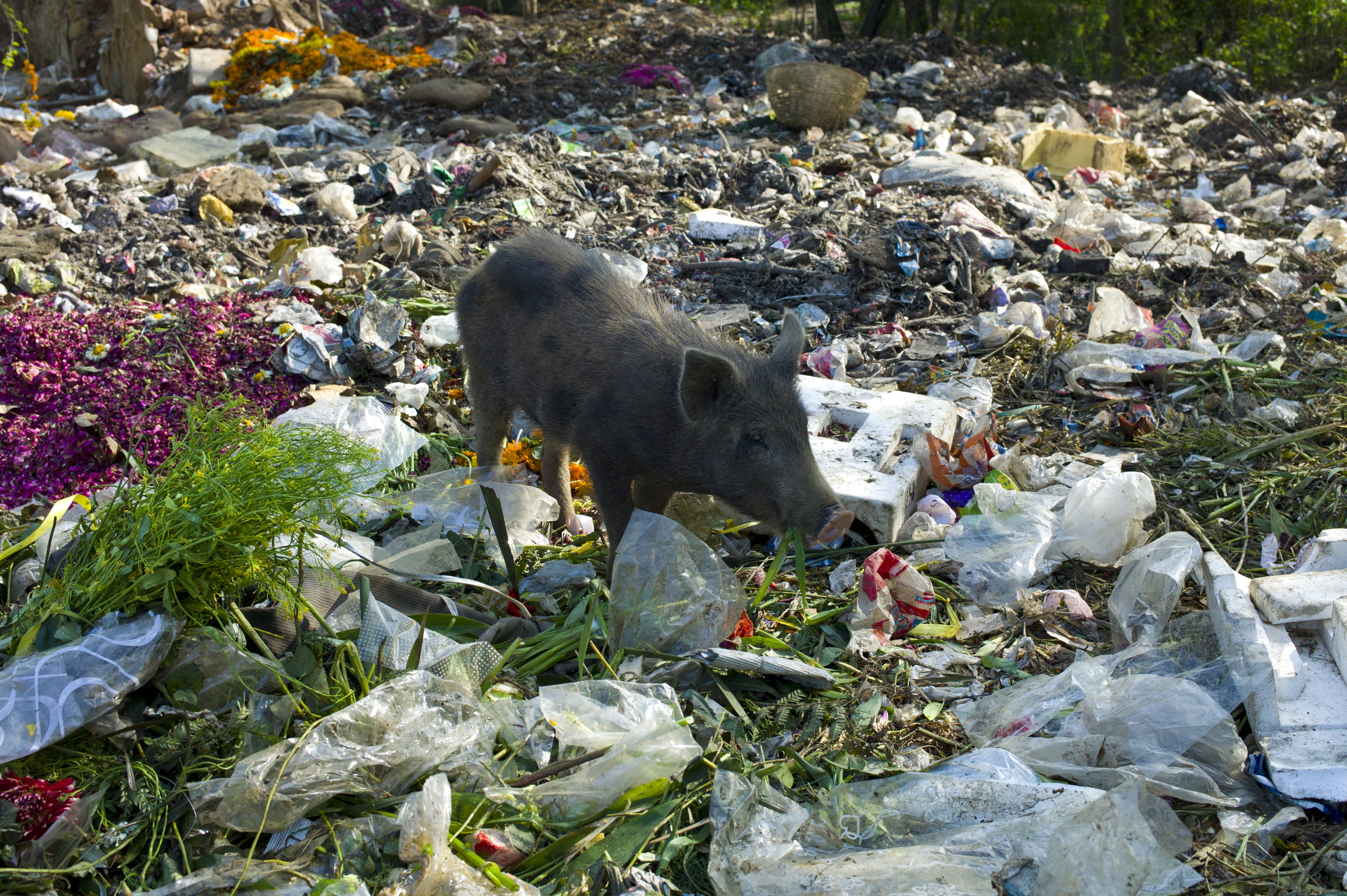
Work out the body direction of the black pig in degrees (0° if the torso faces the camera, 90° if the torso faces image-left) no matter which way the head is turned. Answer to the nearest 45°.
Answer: approximately 315°

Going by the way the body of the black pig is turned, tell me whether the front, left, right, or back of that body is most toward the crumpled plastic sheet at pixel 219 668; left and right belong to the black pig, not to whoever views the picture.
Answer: right

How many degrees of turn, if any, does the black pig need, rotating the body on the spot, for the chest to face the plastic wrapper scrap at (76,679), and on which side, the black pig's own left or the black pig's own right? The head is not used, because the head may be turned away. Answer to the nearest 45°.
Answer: approximately 90° to the black pig's own right

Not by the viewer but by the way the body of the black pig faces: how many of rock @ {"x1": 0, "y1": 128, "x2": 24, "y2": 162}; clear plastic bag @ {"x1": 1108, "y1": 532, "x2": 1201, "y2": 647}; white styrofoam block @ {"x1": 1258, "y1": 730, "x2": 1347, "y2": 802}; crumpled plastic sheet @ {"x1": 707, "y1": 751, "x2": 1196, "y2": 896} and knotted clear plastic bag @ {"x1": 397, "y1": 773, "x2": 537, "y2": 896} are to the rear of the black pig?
1

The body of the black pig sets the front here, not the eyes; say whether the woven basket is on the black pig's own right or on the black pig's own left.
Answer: on the black pig's own left

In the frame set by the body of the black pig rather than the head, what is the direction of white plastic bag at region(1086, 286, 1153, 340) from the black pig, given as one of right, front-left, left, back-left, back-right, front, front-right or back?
left

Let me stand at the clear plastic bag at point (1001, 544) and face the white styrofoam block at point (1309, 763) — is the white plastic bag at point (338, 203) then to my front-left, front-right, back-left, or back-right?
back-right

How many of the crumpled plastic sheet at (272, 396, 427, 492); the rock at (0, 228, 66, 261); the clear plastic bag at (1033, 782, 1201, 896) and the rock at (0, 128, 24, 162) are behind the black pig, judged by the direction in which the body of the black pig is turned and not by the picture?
3

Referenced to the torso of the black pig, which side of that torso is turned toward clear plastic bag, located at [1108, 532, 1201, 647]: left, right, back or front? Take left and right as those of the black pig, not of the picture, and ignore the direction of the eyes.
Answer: front

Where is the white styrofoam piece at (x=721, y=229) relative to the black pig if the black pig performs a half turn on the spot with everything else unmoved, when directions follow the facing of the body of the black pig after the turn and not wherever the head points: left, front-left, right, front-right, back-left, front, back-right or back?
front-right

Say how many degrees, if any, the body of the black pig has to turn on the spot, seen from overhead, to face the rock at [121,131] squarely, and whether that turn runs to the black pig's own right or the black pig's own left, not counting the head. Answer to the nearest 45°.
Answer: approximately 180°

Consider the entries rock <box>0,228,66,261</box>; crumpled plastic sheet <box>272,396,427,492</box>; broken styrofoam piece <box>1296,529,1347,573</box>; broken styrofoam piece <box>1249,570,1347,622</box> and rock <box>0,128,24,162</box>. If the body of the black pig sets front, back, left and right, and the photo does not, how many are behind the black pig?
3

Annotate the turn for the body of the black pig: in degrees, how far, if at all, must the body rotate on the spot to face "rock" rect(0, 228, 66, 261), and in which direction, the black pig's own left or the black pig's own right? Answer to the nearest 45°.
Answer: approximately 180°

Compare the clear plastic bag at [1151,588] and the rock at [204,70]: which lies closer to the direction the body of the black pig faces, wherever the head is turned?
the clear plastic bag
